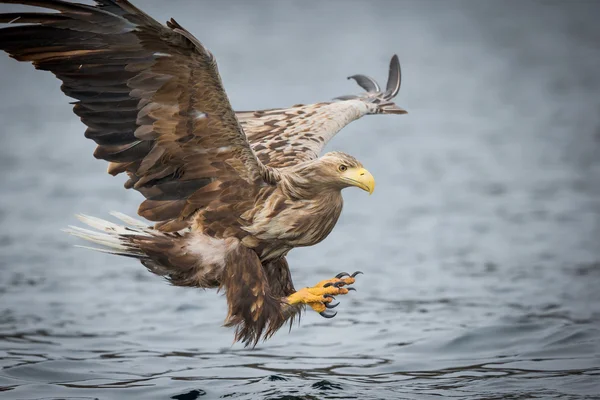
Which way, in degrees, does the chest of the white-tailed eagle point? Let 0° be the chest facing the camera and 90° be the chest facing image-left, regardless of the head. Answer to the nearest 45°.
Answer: approximately 270°
